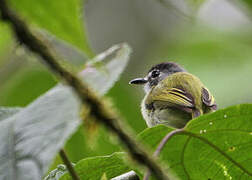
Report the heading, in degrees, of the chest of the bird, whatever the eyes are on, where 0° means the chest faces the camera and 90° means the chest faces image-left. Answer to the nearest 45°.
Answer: approximately 135°

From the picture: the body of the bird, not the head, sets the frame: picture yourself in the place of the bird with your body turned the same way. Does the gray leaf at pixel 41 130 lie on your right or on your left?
on your left

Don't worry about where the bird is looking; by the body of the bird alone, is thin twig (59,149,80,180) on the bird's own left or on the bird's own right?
on the bird's own left
